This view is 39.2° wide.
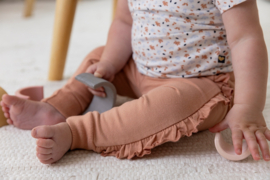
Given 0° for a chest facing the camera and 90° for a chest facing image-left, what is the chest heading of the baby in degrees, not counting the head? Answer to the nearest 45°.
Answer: approximately 45°
